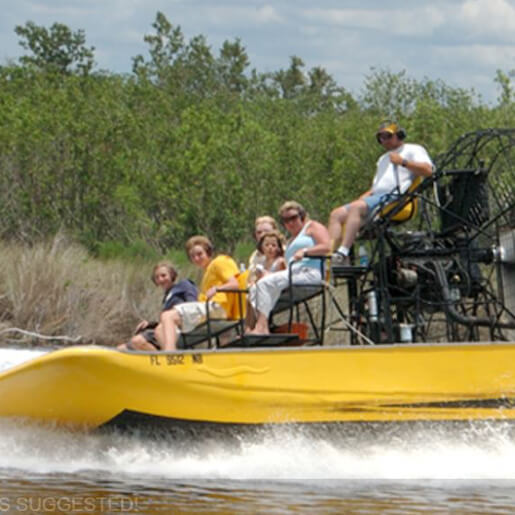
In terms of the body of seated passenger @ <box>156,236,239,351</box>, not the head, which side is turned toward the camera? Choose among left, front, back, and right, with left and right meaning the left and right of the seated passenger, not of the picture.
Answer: left

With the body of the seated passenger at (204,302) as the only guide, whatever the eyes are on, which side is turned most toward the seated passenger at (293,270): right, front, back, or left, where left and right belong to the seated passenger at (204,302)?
back

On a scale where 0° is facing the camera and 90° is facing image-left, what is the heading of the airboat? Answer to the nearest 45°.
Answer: approximately 90°

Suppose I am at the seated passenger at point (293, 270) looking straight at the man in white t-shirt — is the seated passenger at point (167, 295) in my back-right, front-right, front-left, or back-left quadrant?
back-left

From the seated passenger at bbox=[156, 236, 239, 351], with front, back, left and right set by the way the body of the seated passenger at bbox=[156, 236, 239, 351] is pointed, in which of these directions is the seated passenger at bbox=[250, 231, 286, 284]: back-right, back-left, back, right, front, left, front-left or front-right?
back

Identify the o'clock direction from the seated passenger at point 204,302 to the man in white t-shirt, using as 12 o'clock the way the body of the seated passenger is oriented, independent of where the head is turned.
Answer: The man in white t-shirt is roughly at 6 o'clock from the seated passenger.

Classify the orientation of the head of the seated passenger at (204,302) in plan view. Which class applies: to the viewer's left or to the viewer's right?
to the viewer's left
